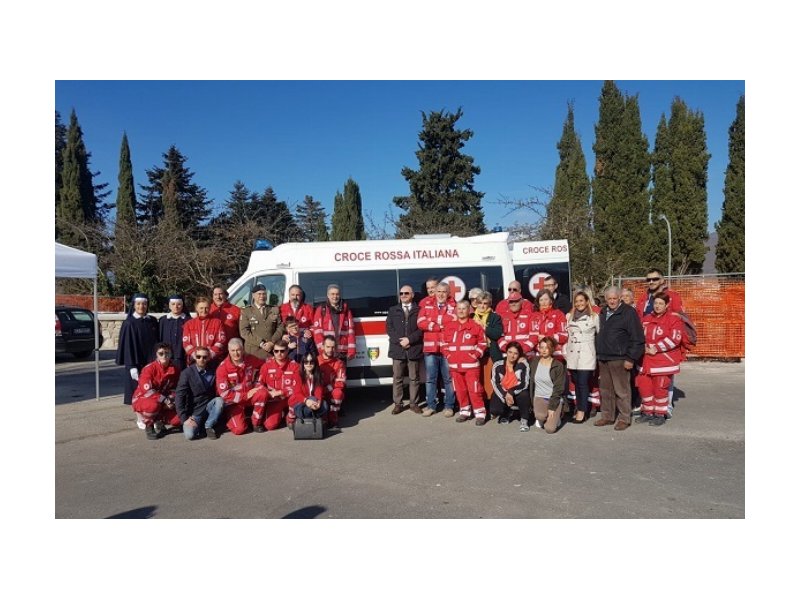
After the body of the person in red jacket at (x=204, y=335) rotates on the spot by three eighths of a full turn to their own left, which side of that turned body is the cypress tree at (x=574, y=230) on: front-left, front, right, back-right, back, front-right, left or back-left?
front

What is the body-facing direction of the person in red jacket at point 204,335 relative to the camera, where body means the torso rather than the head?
toward the camera

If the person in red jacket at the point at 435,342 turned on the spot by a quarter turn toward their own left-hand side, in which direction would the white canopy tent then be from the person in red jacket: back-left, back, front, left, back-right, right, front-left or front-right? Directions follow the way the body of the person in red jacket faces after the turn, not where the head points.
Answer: back

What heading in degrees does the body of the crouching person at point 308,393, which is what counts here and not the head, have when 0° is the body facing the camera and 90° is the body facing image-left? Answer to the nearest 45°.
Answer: approximately 0°

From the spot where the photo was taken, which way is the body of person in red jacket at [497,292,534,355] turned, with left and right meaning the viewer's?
facing the viewer

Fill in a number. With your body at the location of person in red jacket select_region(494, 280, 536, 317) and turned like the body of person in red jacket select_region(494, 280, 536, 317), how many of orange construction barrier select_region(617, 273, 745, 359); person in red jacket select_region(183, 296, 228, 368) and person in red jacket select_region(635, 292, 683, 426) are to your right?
1

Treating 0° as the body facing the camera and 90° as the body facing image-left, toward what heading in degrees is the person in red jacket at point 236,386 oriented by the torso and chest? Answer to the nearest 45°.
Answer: approximately 0°

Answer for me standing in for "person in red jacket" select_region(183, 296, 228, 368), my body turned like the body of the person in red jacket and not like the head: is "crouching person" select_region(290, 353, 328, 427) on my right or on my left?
on my left

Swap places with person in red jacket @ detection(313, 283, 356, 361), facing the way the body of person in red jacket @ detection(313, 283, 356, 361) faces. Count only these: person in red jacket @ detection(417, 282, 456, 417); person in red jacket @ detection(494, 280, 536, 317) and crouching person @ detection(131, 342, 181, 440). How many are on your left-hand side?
2

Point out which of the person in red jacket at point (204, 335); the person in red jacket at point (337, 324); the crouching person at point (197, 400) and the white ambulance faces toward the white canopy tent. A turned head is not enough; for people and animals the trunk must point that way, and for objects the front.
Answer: the white ambulance
